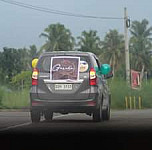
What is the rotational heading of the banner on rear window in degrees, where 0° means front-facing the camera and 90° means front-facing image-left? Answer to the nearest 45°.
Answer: approximately 0°

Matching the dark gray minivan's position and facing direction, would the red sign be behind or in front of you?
in front

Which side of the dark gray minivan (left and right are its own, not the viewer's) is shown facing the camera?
back
